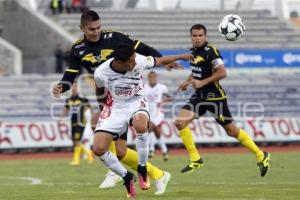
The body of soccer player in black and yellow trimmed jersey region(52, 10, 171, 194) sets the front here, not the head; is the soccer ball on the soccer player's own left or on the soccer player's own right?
on the soccer player's own left

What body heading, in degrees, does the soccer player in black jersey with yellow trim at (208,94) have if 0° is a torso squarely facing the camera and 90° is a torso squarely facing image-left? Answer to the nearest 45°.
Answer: approximately 45°

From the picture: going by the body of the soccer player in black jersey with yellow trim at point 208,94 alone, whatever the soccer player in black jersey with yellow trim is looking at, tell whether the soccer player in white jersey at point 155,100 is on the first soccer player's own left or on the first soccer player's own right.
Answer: on the first soccer player's own right

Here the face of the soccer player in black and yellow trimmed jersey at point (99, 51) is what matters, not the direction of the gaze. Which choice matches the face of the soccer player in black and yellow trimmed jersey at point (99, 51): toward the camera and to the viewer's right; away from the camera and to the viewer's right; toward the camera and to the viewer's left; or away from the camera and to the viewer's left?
toward the camera and to the viewer's right
